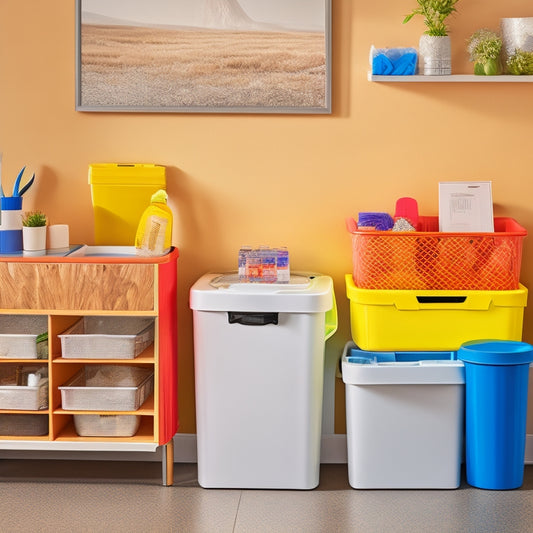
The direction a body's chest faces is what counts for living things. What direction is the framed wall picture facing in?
toward the camera

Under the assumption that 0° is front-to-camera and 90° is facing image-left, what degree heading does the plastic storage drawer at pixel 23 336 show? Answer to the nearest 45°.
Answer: approximately 0°

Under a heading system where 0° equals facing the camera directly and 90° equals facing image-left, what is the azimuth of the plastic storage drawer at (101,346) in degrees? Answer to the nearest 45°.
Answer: approximately 0°

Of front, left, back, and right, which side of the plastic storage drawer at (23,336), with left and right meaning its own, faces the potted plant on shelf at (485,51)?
left

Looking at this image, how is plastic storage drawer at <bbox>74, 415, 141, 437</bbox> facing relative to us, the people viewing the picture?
facing the viewer

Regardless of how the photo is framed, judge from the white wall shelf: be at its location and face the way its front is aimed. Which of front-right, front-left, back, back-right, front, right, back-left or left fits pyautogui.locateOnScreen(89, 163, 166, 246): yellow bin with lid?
right

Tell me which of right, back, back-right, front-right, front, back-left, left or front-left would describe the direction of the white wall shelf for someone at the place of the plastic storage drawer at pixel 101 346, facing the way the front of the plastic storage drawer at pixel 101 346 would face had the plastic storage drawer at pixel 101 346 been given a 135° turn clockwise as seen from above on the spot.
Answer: back-right

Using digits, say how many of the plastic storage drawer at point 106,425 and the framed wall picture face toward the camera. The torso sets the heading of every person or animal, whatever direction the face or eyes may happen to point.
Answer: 2

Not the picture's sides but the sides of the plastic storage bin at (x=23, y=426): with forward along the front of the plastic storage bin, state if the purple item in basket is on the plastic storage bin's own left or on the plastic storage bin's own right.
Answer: on the plastic storage bin's own left

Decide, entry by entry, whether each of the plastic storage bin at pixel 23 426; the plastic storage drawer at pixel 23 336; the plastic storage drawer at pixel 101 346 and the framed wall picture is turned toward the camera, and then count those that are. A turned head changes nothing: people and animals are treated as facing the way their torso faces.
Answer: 4
